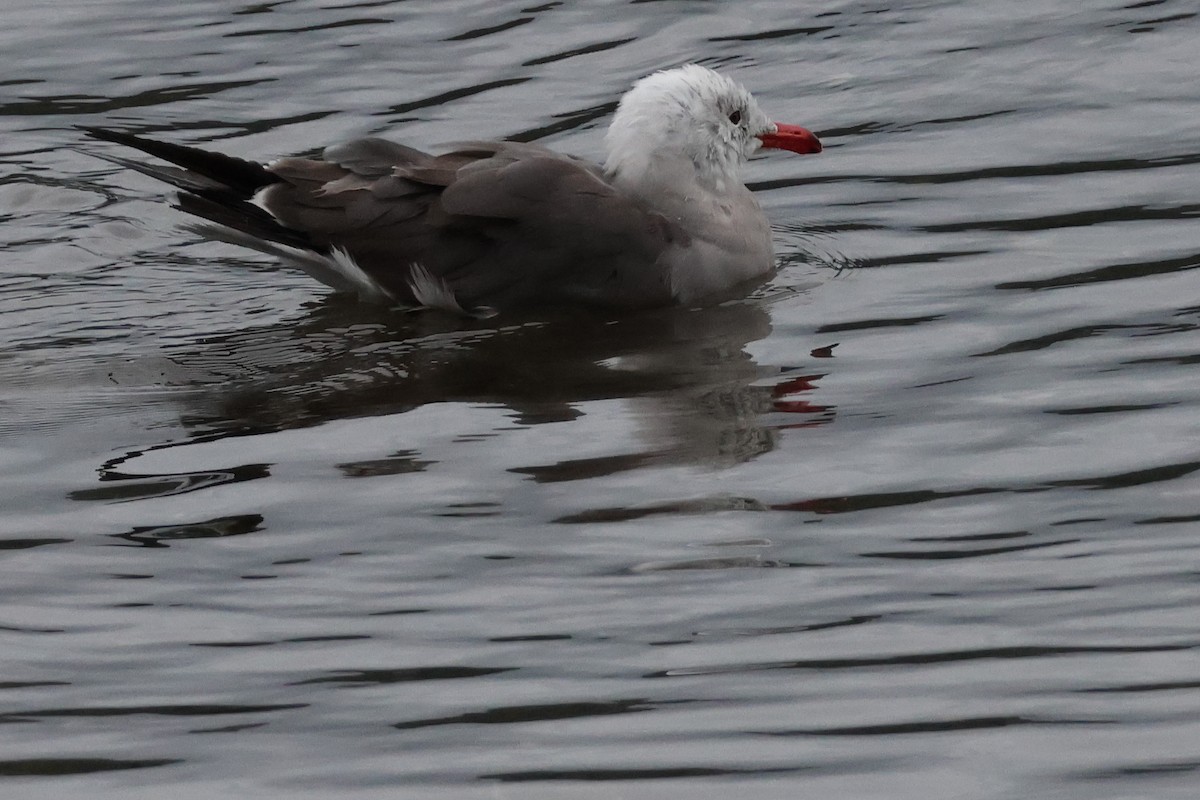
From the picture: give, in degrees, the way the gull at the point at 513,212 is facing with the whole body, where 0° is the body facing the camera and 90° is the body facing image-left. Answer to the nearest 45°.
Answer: approximately 270°
